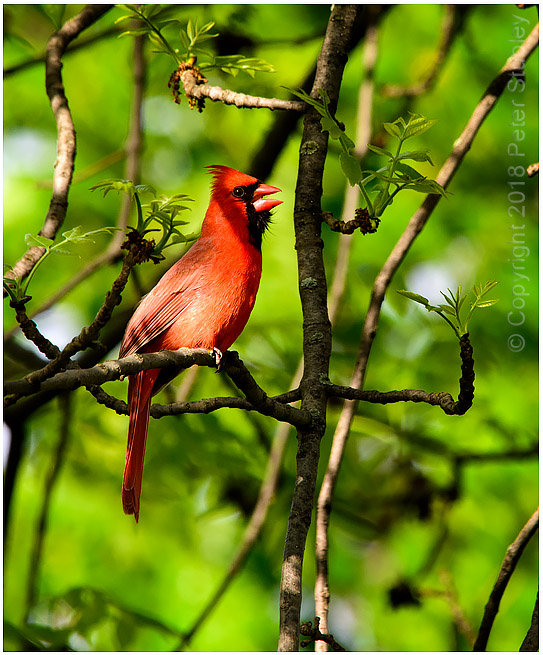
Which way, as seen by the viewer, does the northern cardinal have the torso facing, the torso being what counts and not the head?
to the viewer's right

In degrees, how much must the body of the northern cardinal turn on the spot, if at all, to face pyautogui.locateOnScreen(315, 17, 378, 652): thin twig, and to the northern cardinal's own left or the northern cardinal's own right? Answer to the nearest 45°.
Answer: approximately 45° to the northern cardinal's own left
